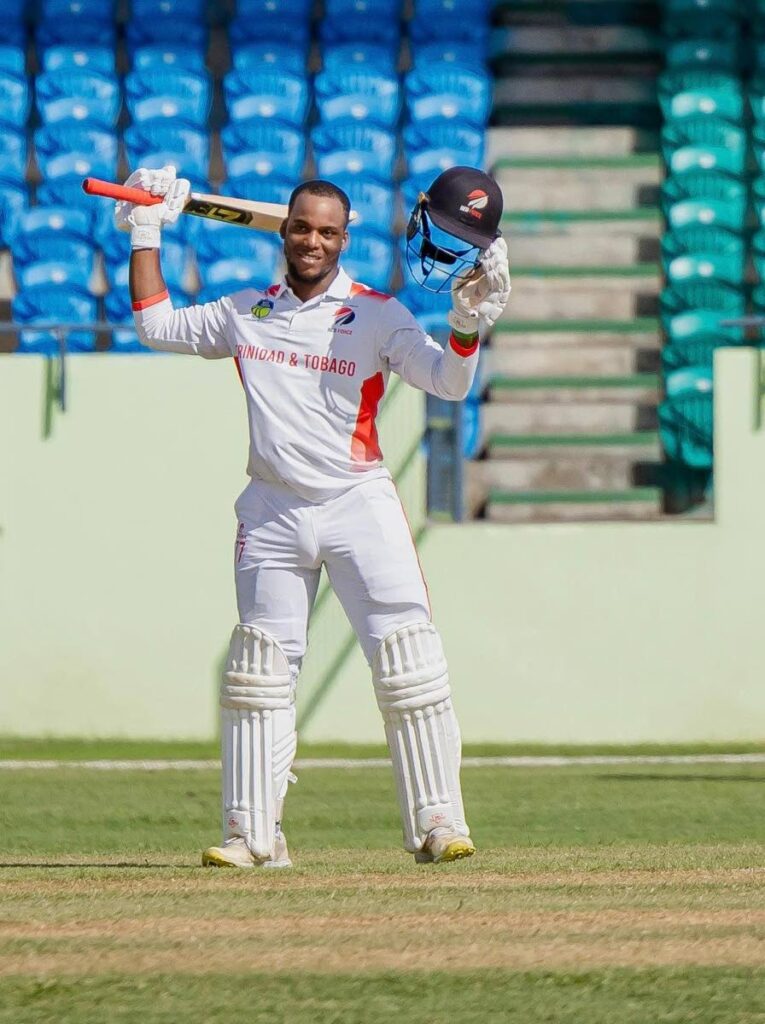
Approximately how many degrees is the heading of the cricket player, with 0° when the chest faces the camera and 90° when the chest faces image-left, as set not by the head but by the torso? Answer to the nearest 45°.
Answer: approximately 0°

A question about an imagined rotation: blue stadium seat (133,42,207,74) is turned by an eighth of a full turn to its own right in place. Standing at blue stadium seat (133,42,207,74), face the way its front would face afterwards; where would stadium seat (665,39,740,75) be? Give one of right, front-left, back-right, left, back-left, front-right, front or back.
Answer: back-left

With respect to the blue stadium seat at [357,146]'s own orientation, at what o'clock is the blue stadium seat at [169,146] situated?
the blue stadium seat at [169,146] is roughly at 3 o'clock from the blue stadium seat at [357,146].

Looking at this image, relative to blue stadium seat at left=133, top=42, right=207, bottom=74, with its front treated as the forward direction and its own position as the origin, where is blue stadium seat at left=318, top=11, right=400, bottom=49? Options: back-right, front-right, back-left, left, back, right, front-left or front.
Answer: left

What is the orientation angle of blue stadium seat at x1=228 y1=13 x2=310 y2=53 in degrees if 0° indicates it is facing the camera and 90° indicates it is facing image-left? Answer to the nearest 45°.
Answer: approximately 0°
